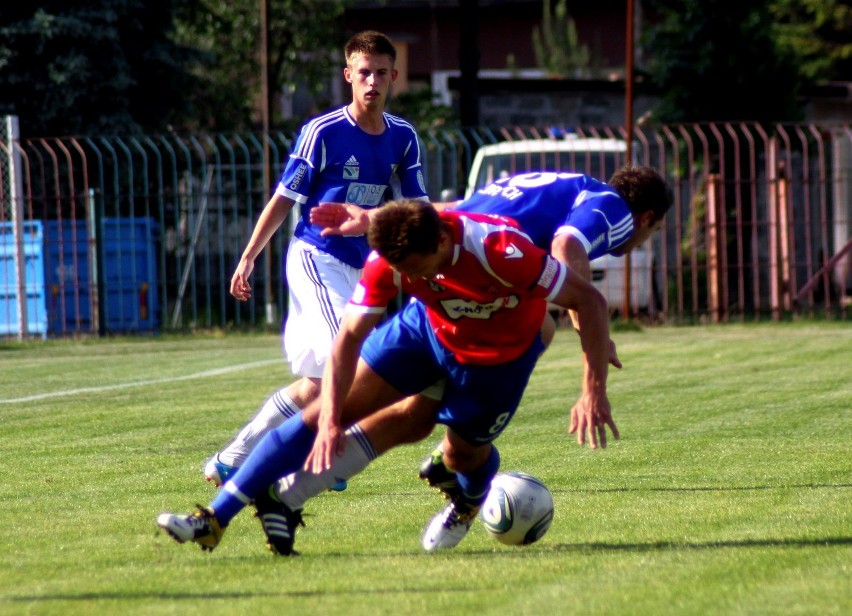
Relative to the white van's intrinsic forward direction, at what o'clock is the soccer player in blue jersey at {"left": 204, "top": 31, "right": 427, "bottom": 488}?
The soccer player in blue jersey is roughly at 12 o'clock from the white van.

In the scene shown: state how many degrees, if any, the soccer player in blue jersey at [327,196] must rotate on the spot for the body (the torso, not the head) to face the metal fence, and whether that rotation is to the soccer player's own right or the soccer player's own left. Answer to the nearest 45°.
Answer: approximately 135° to the soccer player's own left

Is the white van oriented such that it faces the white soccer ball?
yes

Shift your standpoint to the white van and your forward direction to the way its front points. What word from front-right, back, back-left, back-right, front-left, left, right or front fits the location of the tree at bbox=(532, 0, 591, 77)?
back

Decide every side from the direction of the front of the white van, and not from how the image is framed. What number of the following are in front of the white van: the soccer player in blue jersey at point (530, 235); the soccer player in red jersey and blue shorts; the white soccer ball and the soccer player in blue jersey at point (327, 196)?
4

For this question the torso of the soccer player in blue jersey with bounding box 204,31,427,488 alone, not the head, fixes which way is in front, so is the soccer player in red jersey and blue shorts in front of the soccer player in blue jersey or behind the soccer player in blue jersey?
in front

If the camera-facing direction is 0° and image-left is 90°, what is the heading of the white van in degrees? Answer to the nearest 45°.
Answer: approximately 0°

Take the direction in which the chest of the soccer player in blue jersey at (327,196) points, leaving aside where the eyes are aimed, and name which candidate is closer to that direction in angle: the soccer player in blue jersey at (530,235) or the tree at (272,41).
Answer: the soccer player in blue jersey

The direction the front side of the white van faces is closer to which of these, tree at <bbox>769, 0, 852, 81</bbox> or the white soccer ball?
the white soccer ball

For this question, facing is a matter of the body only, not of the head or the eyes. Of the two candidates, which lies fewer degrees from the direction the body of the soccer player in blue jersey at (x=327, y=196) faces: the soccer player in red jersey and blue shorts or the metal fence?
the soccer player in red jersey and blue shorts

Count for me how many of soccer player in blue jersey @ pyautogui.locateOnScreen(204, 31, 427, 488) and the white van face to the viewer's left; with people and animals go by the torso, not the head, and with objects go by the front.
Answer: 0

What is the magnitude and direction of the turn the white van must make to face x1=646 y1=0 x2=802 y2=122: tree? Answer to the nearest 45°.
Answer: approximately 135° to its left

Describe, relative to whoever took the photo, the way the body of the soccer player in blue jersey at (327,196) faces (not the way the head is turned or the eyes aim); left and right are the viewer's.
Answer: facing the viewer and to the right of the viewer

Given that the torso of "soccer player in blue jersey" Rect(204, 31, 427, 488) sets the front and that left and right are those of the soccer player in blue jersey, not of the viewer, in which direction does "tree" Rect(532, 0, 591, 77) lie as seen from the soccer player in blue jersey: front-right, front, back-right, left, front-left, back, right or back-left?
back-left

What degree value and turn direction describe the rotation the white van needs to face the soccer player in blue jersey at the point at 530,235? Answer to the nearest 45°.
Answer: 0° — it already faces them
